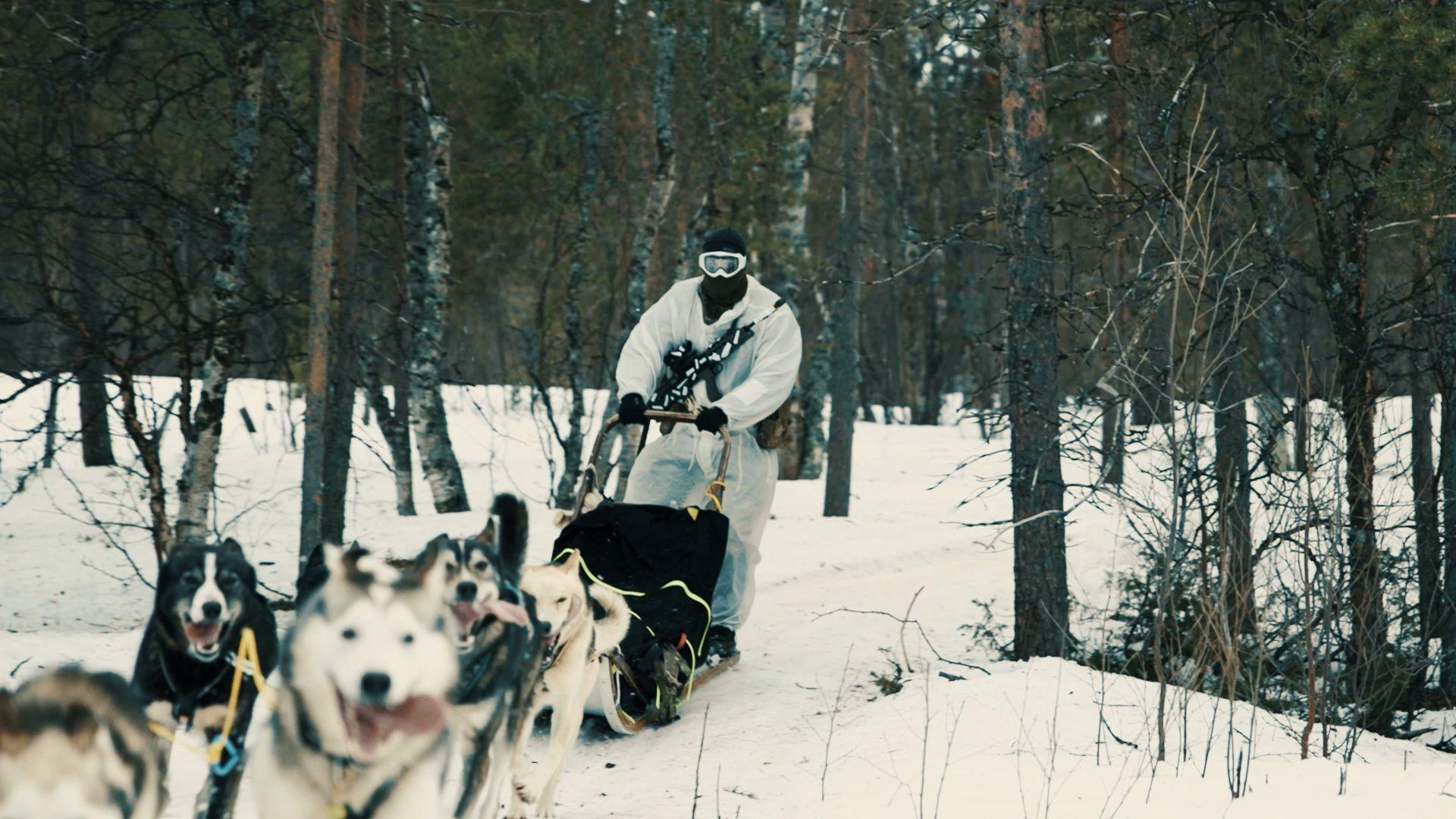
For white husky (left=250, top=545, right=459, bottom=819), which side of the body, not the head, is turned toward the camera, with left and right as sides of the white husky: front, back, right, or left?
front

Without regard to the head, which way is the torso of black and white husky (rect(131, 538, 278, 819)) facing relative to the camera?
toward the camera

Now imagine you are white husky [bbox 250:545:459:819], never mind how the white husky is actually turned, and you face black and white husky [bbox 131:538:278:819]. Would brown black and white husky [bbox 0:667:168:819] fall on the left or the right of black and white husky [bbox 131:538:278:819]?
left

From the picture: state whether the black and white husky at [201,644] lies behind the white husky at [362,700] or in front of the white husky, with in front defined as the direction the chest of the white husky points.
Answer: behind

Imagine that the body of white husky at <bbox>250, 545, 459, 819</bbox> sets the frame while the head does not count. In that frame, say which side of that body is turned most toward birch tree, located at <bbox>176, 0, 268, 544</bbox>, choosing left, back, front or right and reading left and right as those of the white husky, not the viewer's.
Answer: back

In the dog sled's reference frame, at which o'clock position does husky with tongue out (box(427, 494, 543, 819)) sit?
The husky with tongue out is roughly at 11 o'clock from the dog sled.

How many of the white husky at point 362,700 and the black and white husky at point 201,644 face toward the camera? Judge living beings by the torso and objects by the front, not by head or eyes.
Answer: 2

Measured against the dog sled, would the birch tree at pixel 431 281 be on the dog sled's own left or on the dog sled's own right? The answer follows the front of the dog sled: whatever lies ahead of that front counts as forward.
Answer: on the dog sled's own right
